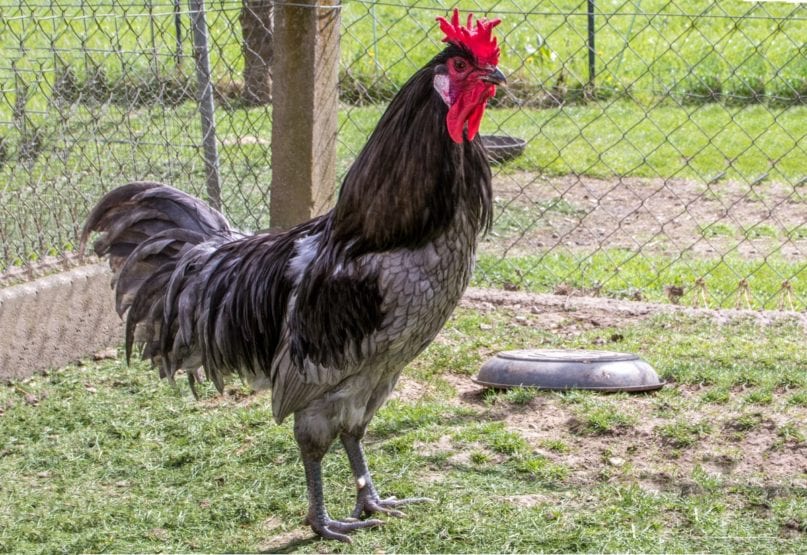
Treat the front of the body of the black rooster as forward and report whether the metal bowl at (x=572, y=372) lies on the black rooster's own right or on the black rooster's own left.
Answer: on the black rooster's own left

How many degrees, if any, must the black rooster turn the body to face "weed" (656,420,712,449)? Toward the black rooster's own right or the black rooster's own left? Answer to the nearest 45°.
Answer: approximately 45° to the black rooster's own left

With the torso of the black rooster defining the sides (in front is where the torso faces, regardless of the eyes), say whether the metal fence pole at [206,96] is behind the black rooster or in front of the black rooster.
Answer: behind

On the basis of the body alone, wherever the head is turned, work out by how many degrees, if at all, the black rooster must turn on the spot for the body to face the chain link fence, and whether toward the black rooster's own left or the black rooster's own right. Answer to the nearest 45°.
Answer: approximately 90° to the black rooster's own left

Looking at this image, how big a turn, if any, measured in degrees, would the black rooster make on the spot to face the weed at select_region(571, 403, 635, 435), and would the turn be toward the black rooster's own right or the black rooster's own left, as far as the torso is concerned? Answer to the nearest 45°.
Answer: approximately 90° to the black rooster's own left

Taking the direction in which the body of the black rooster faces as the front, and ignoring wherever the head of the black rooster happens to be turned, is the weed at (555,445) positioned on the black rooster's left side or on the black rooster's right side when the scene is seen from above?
on the black rooster's left side

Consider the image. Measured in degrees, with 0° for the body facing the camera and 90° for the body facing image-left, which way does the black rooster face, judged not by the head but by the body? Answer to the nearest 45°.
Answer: approximately 315°

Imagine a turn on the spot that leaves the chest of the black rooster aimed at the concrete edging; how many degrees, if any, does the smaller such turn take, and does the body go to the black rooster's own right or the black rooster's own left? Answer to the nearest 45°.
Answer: approximately 180°

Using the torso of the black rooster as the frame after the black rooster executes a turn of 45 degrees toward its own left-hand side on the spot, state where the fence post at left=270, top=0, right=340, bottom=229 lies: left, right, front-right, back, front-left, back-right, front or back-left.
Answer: left

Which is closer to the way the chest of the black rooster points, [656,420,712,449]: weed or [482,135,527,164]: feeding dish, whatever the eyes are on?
the weed

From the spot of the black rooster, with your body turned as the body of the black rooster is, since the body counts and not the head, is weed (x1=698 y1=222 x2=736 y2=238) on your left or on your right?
on your left
